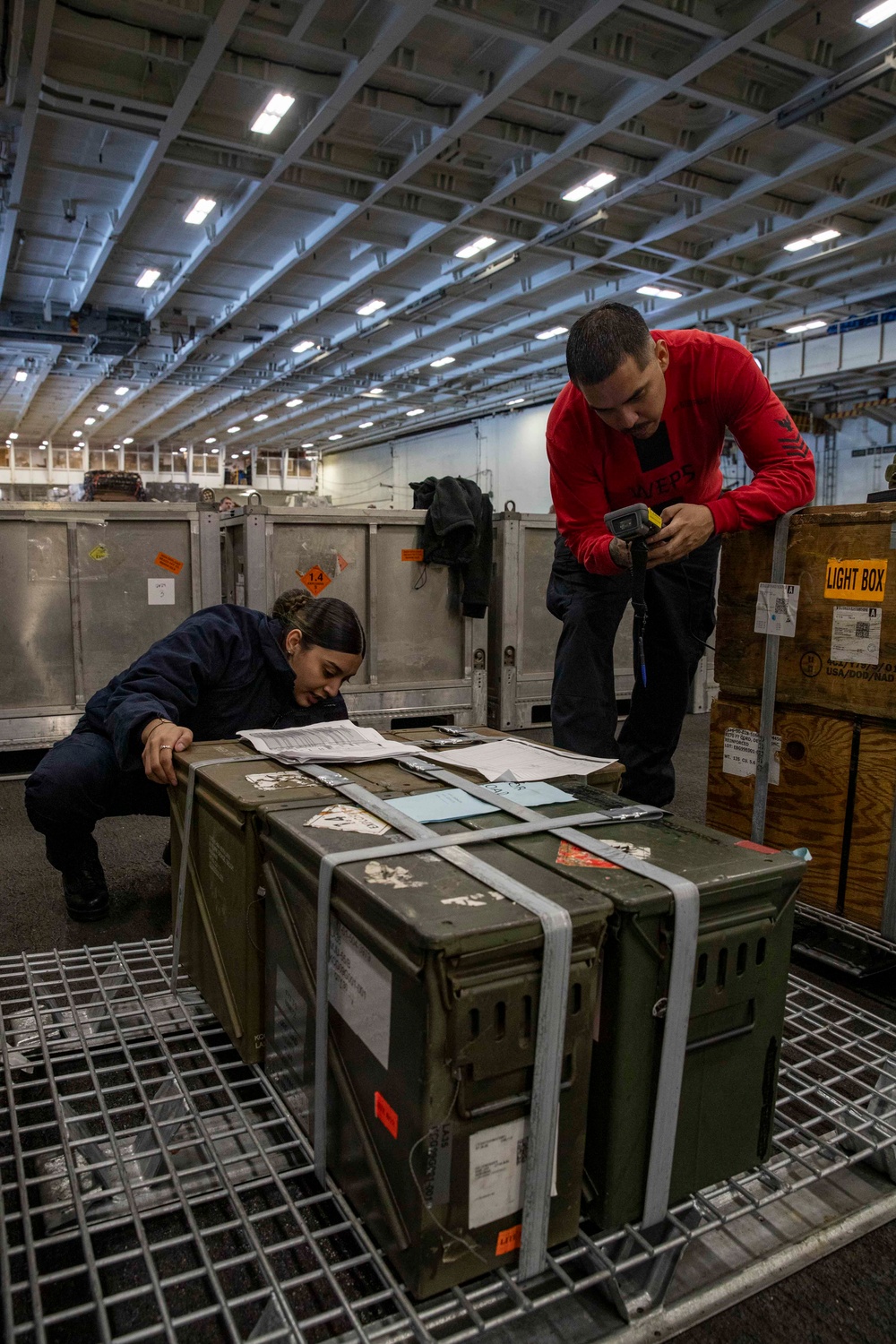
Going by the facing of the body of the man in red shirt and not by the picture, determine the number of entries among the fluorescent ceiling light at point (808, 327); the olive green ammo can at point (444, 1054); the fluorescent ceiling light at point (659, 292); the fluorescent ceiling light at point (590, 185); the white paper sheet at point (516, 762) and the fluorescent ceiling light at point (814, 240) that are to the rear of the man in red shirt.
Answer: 4

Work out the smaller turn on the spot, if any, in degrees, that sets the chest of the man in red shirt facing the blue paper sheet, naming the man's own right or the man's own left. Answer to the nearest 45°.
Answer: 0° — they already face it

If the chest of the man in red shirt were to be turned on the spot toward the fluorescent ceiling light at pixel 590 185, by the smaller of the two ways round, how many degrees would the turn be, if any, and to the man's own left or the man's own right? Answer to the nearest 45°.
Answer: approximately 180°

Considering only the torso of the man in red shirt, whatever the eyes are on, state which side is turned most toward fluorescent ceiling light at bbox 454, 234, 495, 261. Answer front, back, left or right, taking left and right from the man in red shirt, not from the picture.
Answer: back

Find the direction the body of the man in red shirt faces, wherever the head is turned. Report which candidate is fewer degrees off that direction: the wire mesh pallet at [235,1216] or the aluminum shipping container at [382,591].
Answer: the wire mesh pallet

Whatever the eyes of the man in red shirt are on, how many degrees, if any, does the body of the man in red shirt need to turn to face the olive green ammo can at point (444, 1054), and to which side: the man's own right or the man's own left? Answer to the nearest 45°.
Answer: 0° — they already face it

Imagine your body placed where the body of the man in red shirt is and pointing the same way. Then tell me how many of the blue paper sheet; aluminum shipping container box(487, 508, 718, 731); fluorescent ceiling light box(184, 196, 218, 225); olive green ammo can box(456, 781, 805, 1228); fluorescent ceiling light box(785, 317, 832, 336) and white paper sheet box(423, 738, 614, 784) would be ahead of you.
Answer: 3

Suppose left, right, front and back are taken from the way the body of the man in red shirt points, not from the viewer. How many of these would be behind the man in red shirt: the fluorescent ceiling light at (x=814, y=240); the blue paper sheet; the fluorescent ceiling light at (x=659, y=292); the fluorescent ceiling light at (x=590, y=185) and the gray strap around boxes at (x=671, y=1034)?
3

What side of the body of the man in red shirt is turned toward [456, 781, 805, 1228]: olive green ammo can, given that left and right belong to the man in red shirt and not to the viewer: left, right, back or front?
front

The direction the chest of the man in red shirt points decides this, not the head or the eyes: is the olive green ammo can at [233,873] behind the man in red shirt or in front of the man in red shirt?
in front

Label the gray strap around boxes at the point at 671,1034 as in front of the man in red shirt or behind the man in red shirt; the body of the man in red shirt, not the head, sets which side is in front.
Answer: in front

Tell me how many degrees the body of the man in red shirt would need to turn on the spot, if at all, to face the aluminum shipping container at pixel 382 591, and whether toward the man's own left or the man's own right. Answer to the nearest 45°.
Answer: approximately 135° to the man's own right

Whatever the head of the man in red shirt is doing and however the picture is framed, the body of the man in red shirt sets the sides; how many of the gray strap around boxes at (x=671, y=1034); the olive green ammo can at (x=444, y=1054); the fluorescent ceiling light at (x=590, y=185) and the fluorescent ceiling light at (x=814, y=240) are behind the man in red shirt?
2

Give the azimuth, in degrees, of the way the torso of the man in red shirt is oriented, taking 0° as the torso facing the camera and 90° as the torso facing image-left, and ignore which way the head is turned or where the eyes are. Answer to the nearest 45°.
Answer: approximately 0°
